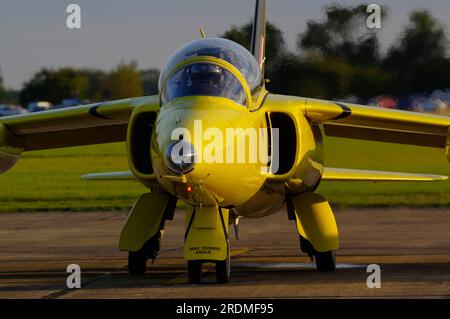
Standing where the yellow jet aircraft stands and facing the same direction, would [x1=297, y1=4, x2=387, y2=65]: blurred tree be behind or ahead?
behind

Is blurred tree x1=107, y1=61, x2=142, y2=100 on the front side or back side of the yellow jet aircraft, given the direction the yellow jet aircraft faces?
on the back side

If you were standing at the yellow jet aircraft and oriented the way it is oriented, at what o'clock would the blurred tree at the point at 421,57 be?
The blurred tree is roughly at 7 o'clock from the yellow jet aircraft.

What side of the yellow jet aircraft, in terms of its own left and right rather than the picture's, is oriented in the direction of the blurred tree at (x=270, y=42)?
back

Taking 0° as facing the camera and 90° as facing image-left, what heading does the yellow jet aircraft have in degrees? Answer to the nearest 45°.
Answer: approximately 0°

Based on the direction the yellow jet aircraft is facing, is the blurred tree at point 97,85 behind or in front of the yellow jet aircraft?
behind
